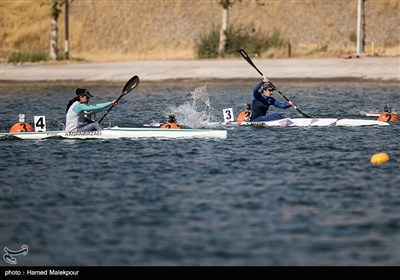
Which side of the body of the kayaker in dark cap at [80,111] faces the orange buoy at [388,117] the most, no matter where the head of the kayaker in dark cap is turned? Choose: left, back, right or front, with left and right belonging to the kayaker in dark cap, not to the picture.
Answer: front

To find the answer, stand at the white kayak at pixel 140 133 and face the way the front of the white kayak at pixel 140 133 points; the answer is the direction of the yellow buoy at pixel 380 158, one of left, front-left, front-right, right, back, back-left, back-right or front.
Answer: front-right

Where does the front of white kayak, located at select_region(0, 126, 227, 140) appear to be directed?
to the viewer's right

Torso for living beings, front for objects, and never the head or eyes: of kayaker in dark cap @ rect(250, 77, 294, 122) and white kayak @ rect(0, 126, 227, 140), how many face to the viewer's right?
2

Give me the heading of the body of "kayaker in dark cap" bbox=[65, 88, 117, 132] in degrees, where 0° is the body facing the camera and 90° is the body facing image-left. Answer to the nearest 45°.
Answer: approximately 270°

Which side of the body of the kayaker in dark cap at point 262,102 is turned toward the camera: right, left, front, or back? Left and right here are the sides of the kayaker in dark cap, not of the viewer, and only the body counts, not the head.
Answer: right

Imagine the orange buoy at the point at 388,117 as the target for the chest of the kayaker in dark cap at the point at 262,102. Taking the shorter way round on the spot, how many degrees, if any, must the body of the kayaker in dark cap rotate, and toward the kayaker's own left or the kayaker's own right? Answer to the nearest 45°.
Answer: approximately 45° to the kayaker's own left
